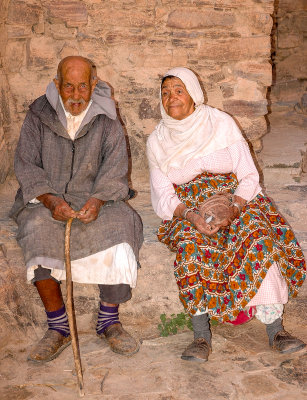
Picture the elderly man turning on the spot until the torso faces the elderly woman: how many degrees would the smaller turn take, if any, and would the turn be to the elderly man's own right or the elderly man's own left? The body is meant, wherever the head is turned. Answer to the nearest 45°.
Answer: approximately 90° to the elderly man's own left

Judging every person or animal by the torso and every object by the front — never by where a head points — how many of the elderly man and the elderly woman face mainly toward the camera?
2

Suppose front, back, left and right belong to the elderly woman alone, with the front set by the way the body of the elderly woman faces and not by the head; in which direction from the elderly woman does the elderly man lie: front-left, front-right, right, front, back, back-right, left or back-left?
right

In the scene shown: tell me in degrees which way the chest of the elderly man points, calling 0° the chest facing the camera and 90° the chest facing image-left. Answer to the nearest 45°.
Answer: approximately 0°
